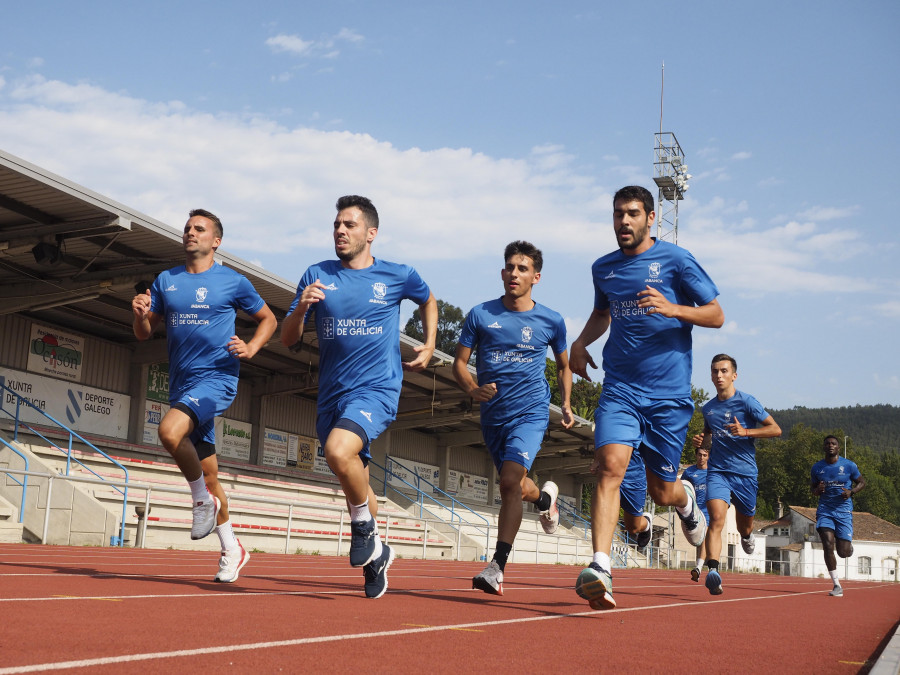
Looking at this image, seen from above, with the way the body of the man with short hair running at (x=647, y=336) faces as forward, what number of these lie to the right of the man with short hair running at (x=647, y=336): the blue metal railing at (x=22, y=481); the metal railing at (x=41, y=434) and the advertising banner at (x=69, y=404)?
3

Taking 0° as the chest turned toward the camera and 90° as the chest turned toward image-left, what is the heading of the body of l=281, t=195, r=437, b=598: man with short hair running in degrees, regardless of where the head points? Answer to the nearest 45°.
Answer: approximately 45°

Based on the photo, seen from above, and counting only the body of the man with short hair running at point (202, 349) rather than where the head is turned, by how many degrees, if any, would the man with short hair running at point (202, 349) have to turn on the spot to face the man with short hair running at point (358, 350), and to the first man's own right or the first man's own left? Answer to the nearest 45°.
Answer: approximately 90° to the first man's own left

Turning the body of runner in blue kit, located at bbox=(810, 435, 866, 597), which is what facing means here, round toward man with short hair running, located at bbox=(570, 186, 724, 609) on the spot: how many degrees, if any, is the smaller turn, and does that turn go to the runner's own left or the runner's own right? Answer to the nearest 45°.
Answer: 0° — they already face them
